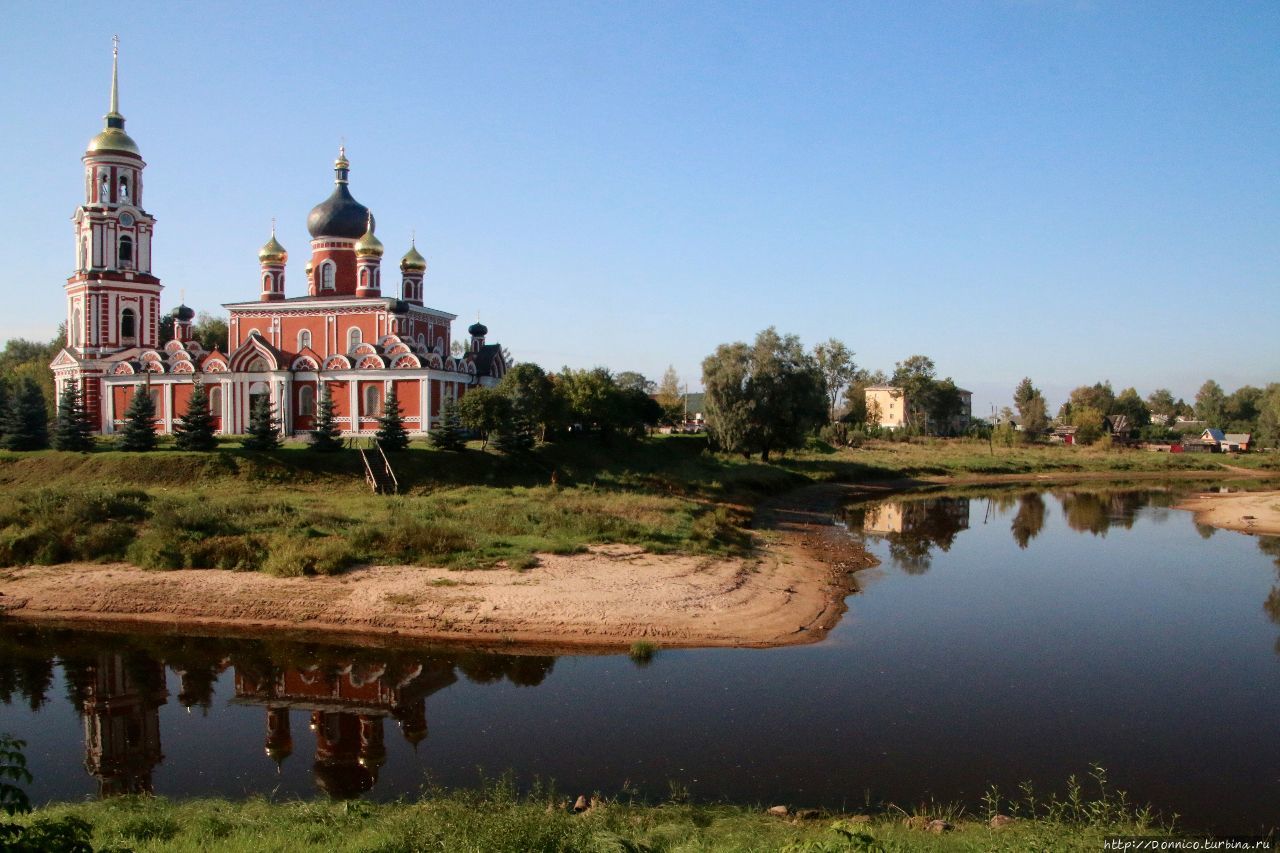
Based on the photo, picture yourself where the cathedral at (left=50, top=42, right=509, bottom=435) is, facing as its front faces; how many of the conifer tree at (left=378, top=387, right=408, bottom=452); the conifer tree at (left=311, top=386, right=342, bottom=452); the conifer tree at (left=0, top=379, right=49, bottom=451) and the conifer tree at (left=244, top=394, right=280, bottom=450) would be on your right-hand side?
0

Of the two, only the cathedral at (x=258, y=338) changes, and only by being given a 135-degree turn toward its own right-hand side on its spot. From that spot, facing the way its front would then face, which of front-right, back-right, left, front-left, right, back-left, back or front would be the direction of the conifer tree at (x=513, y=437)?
right

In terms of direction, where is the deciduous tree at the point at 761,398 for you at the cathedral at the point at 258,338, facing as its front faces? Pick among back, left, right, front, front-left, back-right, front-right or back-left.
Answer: back

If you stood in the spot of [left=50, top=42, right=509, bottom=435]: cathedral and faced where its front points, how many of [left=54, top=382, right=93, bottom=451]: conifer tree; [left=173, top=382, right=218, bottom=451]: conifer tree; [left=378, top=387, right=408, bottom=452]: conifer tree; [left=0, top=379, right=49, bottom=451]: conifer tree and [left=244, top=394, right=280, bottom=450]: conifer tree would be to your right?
0

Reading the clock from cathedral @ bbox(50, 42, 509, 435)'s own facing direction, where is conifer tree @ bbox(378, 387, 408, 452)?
The conifer tree is roughly at 8 o'clock from the cathedral.

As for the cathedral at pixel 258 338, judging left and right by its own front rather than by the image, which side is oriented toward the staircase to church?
left

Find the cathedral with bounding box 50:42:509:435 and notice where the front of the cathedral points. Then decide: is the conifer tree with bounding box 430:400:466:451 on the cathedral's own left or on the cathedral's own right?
on the cathedral's own left

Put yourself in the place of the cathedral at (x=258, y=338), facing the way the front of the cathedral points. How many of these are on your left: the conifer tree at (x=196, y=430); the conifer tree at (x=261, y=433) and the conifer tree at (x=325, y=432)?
3

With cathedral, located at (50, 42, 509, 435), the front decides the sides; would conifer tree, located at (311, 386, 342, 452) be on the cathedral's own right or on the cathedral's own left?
on the cathedral's own left

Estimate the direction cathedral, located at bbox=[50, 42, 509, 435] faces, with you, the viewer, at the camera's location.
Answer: facing to the left of the viewer

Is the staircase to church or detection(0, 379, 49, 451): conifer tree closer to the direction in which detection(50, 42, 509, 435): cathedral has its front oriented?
the conifer tree

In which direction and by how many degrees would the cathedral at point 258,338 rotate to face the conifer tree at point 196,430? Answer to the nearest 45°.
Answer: approximately 90° to its left

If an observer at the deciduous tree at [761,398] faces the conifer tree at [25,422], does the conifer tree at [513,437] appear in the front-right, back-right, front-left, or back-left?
front-left
